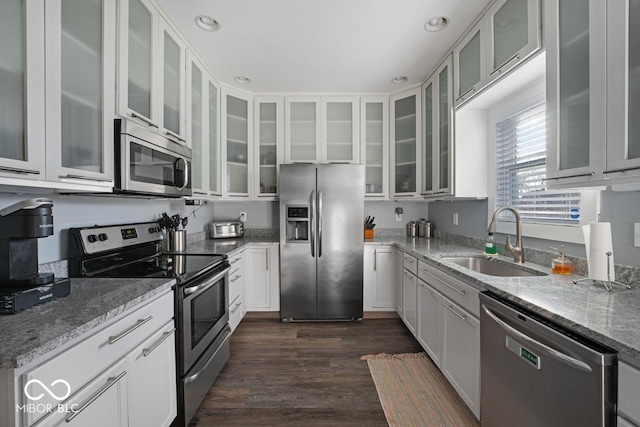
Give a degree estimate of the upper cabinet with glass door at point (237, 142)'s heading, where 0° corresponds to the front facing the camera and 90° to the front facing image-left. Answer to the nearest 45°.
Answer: approximately 315°

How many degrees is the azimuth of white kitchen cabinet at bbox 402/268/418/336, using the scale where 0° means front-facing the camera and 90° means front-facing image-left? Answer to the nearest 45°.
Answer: approximately 90°

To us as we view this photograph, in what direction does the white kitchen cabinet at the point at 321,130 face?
facing the viewer

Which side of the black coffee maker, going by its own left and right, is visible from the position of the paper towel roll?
front

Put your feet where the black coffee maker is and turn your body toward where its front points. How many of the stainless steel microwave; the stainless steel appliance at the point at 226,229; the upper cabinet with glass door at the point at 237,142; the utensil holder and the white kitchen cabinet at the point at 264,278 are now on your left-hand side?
5

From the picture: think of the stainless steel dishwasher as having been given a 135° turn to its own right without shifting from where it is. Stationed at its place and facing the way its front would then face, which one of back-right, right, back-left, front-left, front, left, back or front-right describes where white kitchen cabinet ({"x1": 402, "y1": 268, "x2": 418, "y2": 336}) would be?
front-left

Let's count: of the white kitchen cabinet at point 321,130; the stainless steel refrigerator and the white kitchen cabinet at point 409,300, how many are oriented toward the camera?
2

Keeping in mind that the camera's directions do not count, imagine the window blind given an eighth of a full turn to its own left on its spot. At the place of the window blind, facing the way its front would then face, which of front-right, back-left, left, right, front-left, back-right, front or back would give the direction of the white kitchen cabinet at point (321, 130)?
right

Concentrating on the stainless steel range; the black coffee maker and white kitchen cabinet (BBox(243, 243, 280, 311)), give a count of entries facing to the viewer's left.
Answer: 0

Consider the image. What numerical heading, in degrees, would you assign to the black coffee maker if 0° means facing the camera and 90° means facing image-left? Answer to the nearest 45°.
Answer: approximately 315°

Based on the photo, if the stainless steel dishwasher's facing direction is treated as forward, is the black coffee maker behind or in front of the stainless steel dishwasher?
in front

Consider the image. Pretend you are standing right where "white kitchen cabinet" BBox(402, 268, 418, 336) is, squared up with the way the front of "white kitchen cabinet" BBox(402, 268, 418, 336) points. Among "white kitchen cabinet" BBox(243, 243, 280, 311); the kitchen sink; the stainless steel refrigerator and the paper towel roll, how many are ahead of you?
2

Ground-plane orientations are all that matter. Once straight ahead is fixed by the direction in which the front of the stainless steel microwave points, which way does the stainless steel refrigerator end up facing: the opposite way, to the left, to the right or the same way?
to the right

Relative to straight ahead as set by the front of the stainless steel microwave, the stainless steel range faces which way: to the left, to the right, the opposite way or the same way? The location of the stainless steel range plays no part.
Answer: the same way

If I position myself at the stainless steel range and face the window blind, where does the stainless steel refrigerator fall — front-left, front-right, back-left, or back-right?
front-left

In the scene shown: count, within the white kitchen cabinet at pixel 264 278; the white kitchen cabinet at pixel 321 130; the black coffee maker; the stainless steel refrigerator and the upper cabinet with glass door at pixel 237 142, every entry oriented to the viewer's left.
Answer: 0

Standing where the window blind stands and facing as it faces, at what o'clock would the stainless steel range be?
The stainless steel range is roughly at 12 o'clock from the window blind.

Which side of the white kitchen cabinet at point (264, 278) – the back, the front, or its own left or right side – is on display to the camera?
front

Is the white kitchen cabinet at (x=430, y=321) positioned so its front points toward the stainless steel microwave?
yes

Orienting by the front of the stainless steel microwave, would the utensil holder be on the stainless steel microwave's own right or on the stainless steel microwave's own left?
on the stainless steel microwave's own left

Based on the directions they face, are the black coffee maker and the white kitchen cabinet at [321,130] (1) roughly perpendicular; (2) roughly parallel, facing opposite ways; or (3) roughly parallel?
roughly perpendicular

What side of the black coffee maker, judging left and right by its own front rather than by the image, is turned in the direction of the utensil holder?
left

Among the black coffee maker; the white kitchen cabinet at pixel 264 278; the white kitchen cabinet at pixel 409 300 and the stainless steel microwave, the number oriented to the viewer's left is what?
1
